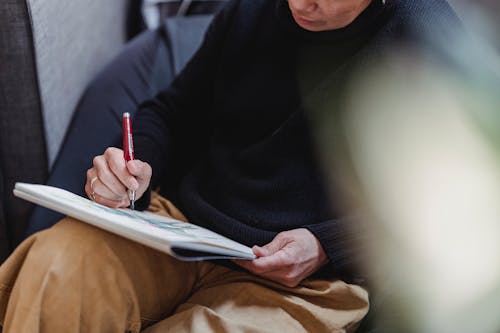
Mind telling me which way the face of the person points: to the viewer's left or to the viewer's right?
to the viewer's left

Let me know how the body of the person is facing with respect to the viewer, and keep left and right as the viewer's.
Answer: facing the viewer and to the left of the viewer
